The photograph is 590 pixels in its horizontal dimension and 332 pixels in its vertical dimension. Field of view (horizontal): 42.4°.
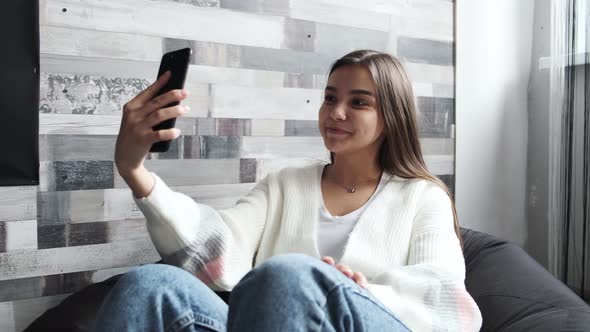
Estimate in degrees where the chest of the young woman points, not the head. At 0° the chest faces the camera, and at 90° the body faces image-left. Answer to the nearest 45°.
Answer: approximately 45°

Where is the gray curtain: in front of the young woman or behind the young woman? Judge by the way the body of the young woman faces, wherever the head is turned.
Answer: behind
